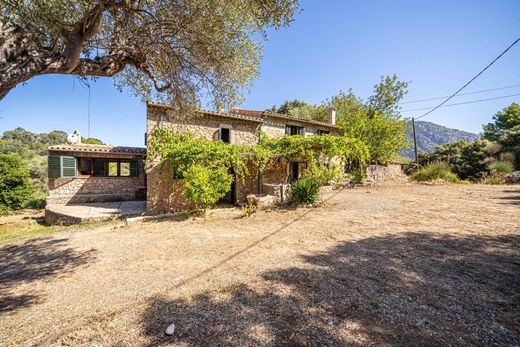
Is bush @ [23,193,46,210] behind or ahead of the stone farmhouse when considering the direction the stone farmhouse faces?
behind

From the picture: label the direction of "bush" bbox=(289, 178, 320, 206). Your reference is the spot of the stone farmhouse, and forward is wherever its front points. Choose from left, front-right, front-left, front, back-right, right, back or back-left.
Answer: front

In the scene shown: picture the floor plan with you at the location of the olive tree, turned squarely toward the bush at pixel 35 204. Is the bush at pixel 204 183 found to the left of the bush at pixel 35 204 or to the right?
right

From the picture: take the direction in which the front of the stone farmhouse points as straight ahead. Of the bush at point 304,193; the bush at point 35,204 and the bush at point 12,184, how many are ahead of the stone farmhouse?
1

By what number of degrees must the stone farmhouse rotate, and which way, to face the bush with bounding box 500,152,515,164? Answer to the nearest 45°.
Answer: approximately 45° to its left

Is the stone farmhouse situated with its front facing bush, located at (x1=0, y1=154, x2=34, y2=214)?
no

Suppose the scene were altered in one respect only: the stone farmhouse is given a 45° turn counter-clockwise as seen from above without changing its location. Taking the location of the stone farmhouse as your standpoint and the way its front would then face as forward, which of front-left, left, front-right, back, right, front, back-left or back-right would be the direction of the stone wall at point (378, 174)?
front

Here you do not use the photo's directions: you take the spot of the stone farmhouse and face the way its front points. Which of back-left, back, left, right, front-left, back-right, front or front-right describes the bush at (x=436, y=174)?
front-left

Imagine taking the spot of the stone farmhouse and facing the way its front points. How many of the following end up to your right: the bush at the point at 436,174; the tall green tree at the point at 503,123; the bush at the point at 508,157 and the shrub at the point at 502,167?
0

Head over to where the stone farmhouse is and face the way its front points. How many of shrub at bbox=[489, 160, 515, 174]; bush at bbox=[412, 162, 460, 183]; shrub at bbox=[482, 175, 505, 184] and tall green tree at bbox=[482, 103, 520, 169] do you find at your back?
0

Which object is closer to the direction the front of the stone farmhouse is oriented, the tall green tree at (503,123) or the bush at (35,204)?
the tall green tree
